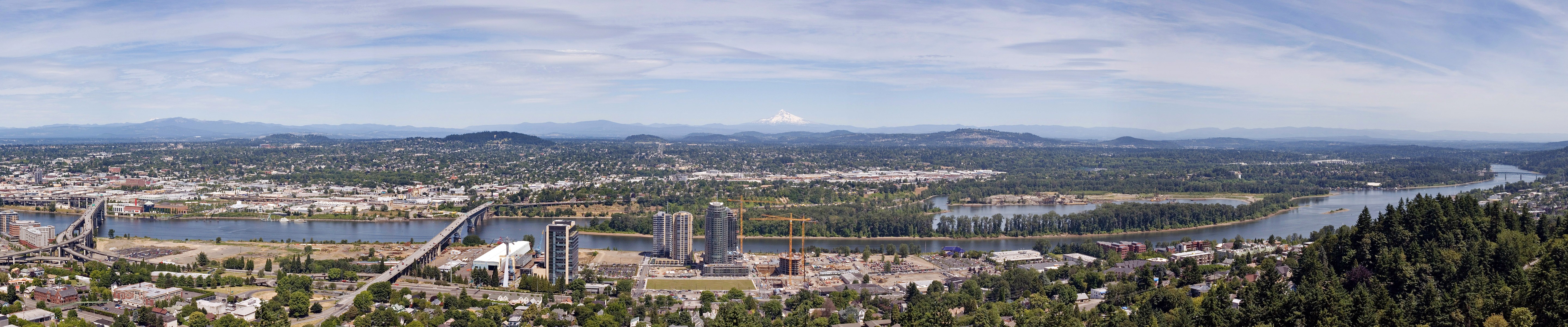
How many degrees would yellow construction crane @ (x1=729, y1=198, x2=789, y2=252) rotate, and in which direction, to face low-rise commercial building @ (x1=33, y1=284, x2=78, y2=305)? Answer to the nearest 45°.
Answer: approximately 135° to its right

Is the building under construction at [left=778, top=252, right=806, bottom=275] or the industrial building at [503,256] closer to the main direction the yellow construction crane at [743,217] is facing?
the building under construction

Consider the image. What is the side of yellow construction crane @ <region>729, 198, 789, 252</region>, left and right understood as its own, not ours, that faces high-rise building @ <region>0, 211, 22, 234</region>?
back

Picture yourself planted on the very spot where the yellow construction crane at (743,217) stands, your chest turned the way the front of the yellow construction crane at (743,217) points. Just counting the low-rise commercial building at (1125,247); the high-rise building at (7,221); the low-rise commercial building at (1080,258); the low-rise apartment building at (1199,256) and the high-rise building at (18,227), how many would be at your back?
2

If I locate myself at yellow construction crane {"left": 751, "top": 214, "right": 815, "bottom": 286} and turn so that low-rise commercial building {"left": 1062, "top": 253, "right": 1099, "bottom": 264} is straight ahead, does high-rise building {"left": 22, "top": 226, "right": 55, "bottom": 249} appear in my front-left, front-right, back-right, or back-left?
back-left

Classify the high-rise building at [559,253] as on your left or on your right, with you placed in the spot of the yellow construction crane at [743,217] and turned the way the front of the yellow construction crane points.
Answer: on your right

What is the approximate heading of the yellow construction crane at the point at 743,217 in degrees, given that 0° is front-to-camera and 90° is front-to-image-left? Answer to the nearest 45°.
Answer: approximately 270°

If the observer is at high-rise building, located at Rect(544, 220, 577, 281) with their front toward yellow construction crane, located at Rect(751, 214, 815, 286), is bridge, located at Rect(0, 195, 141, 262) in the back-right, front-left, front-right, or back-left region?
back-left

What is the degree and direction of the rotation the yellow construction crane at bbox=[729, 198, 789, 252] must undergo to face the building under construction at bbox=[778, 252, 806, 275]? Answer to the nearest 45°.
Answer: approximately 90° to its right

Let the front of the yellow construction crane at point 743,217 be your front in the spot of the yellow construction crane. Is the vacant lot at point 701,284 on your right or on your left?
on your right

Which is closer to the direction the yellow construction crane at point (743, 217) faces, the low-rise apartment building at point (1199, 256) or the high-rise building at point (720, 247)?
the low-rise apartment building
